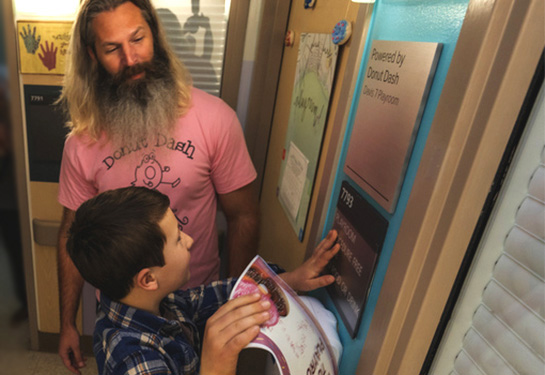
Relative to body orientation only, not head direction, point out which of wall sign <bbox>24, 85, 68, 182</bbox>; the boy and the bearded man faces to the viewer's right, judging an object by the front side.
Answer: the boy

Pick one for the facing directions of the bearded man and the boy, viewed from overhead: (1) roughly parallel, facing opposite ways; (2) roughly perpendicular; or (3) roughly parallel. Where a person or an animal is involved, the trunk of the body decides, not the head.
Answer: roughly perpendicular

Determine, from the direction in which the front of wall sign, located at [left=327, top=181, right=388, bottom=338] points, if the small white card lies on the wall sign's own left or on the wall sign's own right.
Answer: on the wall sign's own right

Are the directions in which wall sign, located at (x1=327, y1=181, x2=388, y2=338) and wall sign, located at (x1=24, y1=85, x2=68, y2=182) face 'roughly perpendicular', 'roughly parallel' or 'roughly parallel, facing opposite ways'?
roughly perpendicular

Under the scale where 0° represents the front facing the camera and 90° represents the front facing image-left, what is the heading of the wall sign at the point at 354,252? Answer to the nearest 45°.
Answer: approximately 45°

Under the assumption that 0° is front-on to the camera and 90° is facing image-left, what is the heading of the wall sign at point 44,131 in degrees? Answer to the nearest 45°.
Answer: approximately 0°

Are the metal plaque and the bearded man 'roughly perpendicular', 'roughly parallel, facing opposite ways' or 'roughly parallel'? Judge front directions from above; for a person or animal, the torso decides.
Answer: roughly perpendicular

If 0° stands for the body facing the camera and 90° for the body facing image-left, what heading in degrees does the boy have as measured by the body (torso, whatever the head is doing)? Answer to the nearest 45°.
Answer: approximately 270°

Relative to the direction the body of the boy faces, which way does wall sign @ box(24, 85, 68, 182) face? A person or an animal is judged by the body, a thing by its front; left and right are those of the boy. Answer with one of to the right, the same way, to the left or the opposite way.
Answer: to the right

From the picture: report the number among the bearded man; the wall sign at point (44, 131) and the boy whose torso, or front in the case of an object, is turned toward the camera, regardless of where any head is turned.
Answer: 2
